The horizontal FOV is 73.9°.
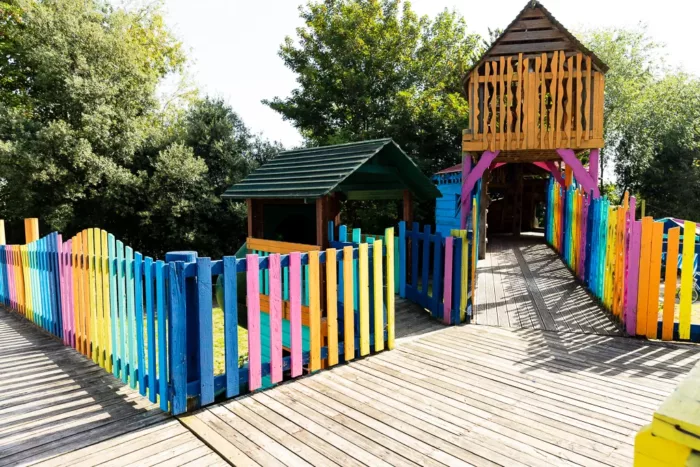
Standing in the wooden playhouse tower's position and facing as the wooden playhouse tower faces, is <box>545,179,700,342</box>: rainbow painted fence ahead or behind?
ahead

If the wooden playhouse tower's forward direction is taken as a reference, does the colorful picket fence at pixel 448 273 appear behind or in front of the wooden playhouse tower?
in front

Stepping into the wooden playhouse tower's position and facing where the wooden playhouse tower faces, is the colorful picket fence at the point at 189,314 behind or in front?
in front

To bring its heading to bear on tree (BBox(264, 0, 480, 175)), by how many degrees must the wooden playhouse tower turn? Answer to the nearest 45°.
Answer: approximately 135° to its right

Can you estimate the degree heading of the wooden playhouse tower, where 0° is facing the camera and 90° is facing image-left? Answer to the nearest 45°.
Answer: approximately 0°

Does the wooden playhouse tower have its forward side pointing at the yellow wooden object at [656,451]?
yes
